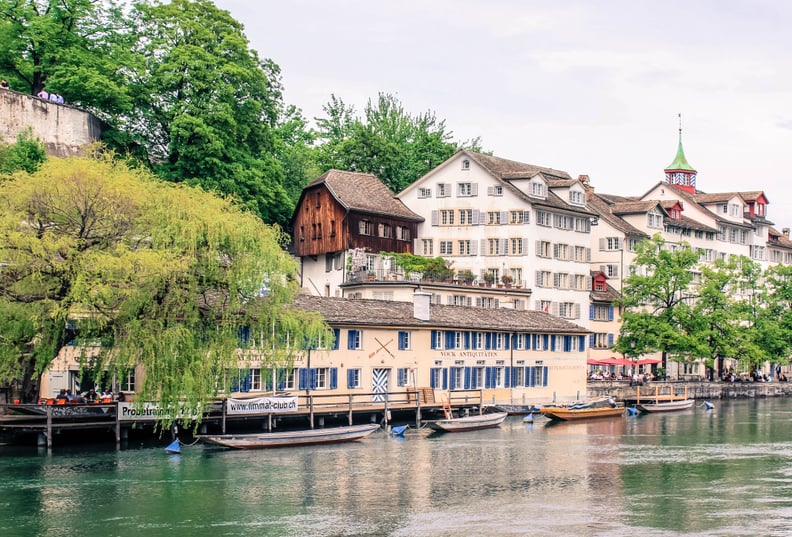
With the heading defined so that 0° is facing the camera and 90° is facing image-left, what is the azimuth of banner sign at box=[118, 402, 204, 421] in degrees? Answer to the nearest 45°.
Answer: approximately 0°
